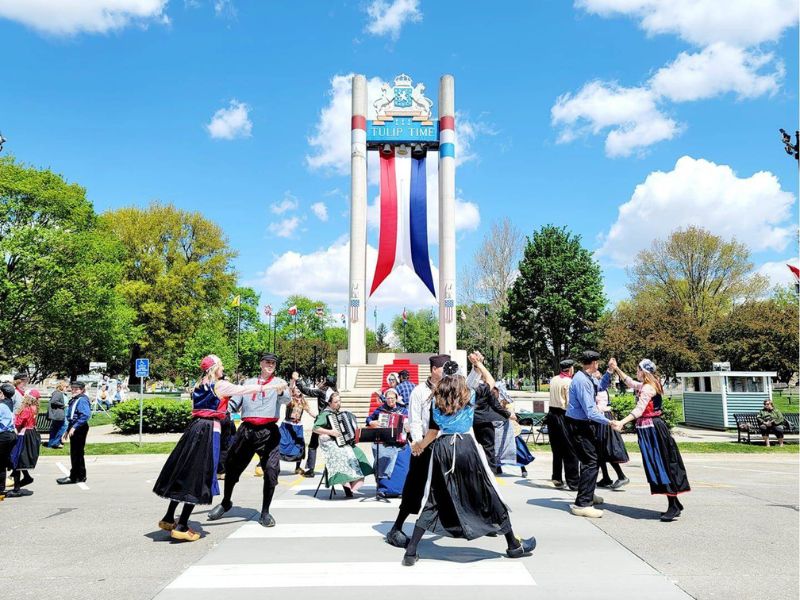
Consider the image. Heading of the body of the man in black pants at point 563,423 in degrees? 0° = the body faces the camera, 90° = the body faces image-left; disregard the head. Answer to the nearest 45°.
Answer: approximately 225°

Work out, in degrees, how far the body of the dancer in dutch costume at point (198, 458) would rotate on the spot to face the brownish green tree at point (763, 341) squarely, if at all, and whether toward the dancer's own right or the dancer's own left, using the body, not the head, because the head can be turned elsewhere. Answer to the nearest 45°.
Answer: approximately 45° to the dancer's own left

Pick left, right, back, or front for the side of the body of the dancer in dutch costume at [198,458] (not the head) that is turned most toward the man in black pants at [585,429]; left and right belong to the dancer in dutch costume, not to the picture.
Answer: front

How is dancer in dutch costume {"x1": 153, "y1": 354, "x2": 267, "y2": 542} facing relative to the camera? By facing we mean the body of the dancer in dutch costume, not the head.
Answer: to the viewer's right

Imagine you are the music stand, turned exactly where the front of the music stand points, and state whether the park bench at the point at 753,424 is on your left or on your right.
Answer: on your right

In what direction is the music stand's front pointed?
away from the camera

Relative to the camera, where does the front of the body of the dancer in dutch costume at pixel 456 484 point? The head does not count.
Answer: away from the camera

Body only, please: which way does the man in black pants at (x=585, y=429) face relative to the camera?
to the viewer's right

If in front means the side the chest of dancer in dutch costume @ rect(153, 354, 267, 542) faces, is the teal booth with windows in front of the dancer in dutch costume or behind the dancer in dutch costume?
in front

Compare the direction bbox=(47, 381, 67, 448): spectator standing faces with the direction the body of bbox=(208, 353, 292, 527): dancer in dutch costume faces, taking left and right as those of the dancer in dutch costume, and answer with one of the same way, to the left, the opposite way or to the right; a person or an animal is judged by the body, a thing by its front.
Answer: to the left

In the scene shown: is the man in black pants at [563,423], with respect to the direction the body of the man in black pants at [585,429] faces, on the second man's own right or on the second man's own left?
on the second man's own left
